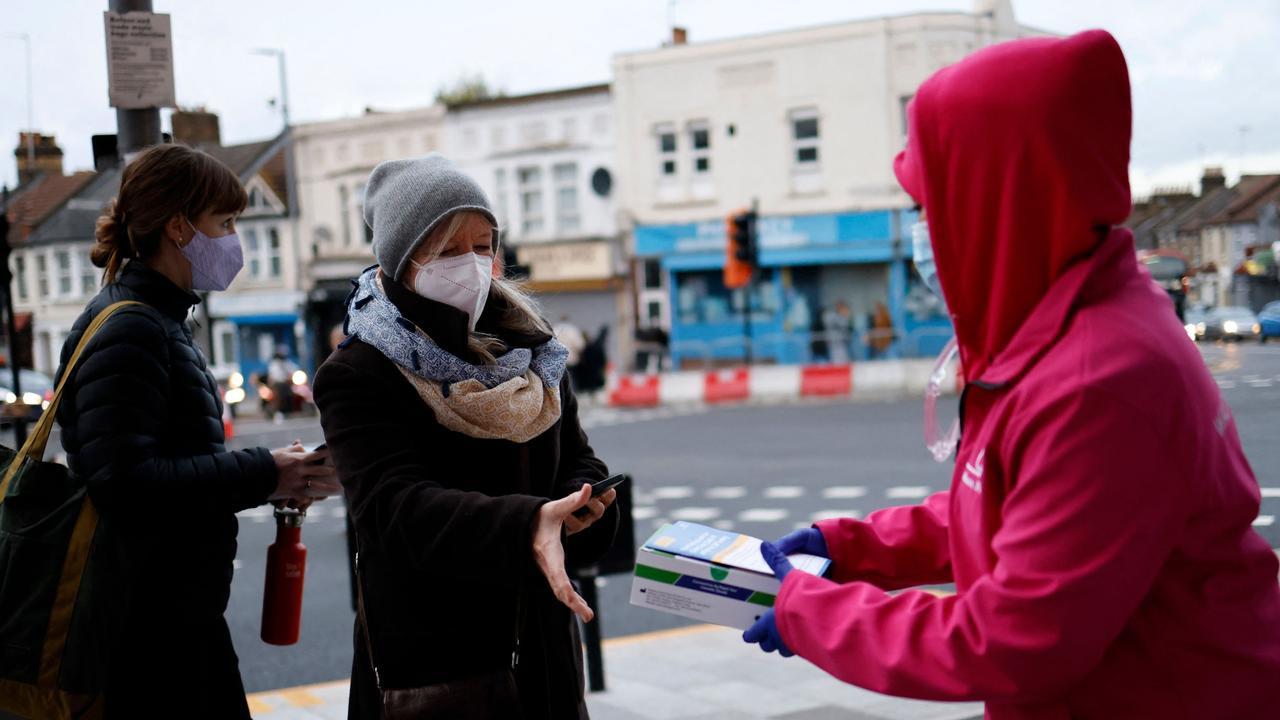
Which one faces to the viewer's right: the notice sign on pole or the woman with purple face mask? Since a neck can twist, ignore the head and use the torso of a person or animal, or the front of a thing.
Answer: the woman with purple face mask

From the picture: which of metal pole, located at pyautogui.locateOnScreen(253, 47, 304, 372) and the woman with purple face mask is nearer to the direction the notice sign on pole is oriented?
the woman with purple face mask

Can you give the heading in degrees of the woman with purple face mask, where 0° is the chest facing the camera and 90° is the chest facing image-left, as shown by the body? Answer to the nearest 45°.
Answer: approximately 270°

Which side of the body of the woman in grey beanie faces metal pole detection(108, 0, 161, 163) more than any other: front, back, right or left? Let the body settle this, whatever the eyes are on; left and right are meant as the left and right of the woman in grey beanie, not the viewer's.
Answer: back

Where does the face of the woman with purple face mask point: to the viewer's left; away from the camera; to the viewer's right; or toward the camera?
to the viewer's right

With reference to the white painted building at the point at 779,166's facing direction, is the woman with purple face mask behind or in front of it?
in front

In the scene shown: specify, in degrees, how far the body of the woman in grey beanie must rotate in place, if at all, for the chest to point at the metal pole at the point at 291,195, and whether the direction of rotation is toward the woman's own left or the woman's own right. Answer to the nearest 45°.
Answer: approximately 135° to the woman's own left

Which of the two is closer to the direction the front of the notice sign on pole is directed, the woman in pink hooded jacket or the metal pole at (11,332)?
the woman in pink hooded jacket

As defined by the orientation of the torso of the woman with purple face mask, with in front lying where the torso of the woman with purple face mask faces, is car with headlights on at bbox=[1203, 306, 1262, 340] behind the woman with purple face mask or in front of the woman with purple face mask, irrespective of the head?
in front

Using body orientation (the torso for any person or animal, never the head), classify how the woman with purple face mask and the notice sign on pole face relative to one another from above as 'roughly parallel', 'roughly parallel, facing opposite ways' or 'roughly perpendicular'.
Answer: roughly perpendicular

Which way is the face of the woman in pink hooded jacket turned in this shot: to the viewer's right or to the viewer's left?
to the viewer's left

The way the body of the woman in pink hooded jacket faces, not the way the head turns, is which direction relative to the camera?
to the viewer's left

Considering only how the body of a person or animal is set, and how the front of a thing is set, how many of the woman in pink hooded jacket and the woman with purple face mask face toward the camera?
0
